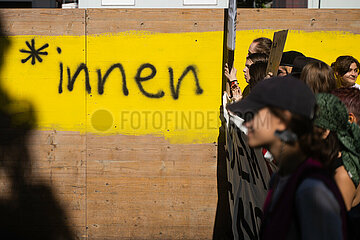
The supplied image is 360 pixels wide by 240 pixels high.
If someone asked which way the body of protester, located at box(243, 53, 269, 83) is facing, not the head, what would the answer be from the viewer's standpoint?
to the viewer's left

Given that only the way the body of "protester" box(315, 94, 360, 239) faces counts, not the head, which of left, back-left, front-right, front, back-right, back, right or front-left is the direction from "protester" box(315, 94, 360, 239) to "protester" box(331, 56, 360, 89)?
right

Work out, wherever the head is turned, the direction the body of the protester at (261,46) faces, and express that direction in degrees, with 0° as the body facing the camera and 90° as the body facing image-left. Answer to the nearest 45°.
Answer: approximately 90°

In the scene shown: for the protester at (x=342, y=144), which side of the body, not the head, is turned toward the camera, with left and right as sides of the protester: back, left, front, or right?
left

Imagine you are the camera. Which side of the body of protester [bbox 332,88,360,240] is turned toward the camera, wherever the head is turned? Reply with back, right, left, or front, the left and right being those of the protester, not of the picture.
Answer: left

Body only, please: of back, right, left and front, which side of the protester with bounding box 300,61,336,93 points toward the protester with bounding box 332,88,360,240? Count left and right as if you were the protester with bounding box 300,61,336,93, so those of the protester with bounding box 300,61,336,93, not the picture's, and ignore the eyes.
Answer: back

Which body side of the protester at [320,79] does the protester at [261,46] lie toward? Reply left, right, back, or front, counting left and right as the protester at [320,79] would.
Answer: front

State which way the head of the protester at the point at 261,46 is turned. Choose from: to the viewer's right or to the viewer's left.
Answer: to the viewer's left

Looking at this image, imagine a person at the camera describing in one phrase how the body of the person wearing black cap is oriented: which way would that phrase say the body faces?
to the viewer's left

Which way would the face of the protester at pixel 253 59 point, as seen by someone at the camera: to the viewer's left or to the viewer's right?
to the viewer's left
